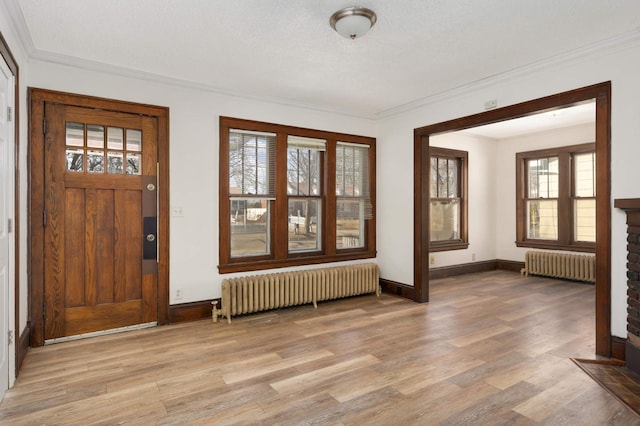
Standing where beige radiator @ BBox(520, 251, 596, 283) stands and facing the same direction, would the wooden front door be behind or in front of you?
in front

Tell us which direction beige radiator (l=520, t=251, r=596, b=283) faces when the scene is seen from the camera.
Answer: facing the viewer and to the left of the viewer

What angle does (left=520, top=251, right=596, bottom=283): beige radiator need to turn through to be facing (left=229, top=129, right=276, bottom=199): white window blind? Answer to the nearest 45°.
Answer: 0° — it already faces it

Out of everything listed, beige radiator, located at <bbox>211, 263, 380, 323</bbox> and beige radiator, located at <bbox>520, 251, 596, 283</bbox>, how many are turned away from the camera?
0

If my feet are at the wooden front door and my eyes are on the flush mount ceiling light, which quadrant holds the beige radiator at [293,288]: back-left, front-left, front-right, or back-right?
front-left

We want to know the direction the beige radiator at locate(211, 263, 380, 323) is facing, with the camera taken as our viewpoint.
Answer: facing the viewer and to the right of the viewer
